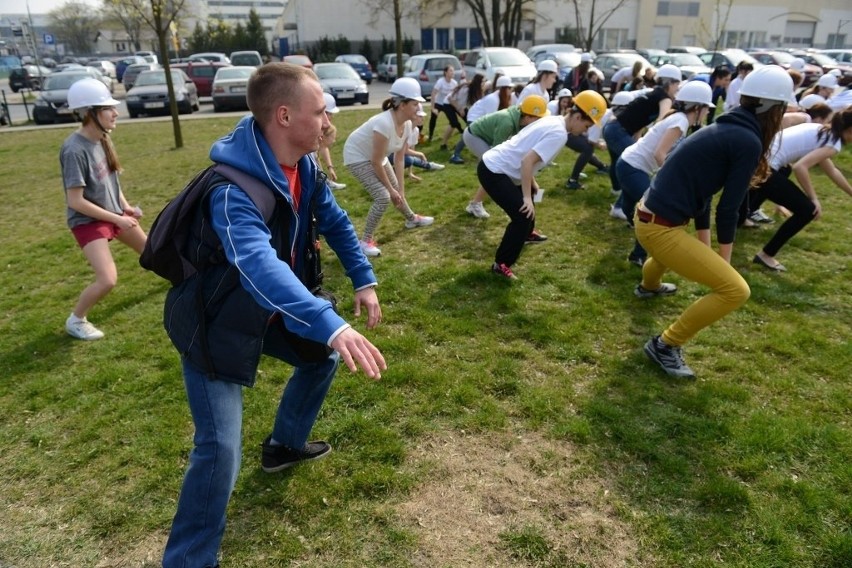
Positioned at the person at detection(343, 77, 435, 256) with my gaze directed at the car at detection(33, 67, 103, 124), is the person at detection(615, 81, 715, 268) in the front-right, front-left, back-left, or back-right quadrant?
back-right

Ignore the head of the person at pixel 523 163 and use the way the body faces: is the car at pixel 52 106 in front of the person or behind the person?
behind

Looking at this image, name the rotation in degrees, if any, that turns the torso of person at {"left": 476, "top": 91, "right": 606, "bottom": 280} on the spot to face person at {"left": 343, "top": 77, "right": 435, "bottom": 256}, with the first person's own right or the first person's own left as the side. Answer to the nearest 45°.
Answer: approximately 135° to the first person's own left

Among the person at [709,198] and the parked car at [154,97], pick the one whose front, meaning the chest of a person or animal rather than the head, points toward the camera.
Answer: the parked car

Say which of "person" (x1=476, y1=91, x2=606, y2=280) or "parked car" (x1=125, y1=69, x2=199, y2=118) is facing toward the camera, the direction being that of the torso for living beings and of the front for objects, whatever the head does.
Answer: the parked car

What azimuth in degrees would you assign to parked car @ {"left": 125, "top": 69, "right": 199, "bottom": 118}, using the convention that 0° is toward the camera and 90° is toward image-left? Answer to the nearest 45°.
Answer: approximately 0°

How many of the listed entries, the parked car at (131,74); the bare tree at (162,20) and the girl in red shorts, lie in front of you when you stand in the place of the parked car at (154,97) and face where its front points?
2

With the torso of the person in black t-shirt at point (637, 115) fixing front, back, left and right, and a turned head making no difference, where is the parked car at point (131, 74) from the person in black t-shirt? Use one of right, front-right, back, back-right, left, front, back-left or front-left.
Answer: back-left

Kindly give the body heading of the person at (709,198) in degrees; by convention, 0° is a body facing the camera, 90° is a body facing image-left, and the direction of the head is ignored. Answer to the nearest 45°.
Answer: approximately 270°

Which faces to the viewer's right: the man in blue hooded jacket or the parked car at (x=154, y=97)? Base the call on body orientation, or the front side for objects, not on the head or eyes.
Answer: the man in blue hooded jacket

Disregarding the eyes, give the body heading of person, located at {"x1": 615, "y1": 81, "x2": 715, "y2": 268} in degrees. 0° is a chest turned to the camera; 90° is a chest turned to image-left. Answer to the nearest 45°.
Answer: approximately 270°

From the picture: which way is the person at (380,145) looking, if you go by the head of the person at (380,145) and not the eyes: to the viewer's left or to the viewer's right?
to the viewer's right

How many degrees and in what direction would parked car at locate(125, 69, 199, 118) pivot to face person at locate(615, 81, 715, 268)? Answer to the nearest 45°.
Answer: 0° — it already faces them
